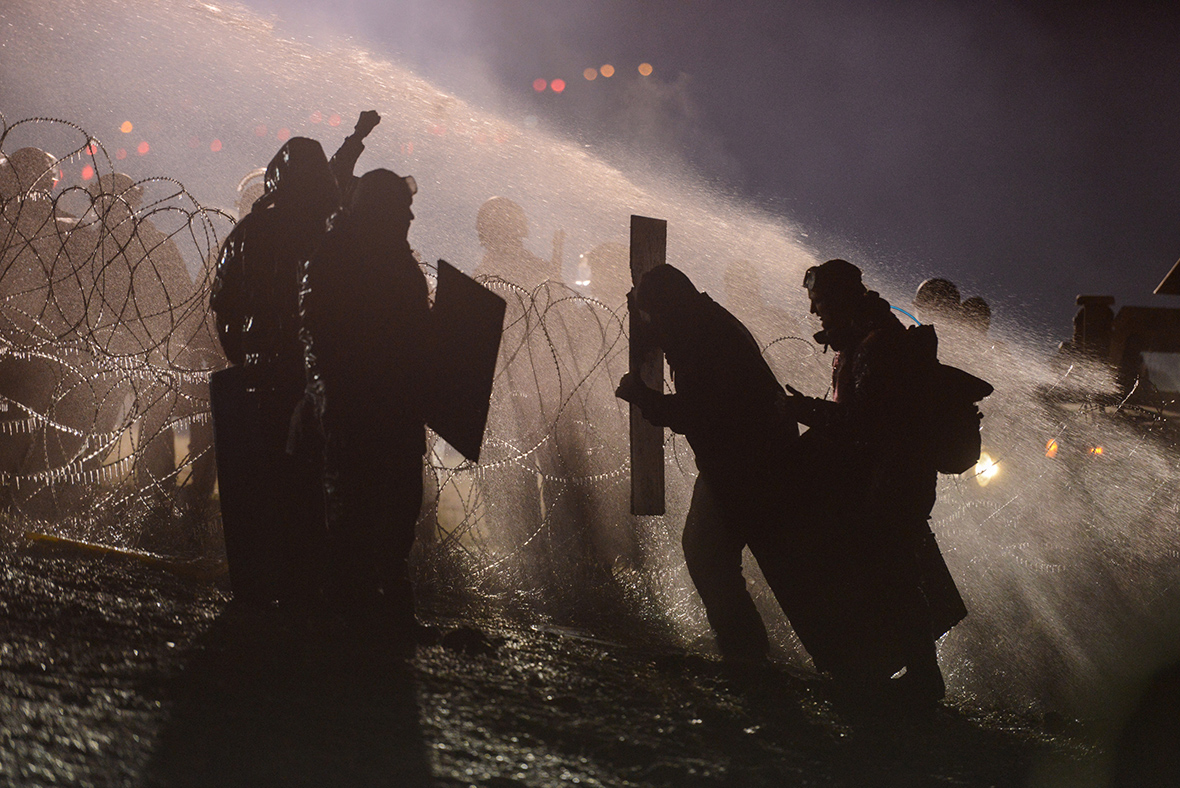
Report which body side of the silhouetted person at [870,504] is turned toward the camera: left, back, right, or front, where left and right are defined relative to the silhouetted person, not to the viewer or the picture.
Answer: left

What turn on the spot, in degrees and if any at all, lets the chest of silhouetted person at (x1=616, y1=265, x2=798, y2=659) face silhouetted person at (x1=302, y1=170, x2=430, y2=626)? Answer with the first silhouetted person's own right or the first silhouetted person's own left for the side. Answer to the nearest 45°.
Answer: approximately 45° to the first silhouetted person's own left

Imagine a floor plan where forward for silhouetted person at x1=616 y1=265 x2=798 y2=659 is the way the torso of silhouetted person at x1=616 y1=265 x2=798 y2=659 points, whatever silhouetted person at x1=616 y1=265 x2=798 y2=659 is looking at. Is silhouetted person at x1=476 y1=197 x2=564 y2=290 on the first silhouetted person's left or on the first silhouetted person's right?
on the first silhouetted person's right

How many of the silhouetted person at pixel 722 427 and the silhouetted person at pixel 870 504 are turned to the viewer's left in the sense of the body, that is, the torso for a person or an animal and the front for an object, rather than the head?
2

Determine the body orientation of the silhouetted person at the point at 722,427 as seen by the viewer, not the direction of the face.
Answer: to the viewer's left

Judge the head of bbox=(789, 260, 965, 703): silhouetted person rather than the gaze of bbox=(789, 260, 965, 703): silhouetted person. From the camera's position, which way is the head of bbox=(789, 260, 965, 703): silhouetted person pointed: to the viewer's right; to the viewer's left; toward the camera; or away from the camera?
to the viewer's left

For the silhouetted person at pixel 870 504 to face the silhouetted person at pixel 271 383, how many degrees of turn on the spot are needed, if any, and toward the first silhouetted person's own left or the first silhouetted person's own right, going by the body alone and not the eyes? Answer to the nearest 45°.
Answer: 0° — they already face them
